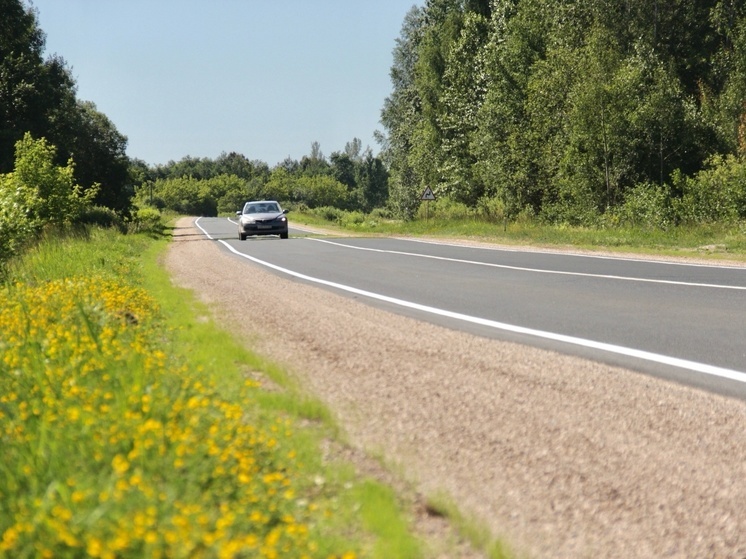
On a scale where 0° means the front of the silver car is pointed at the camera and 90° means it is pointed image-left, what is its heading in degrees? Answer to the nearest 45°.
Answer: approximately 0°

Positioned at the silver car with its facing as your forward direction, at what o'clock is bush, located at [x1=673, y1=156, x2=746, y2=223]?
The bush is roughly at 10 o'clock from the silver car.

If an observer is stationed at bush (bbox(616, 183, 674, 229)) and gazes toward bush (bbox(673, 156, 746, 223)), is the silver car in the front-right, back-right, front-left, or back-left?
back-right

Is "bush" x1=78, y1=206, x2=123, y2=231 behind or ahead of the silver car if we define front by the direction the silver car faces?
behind
